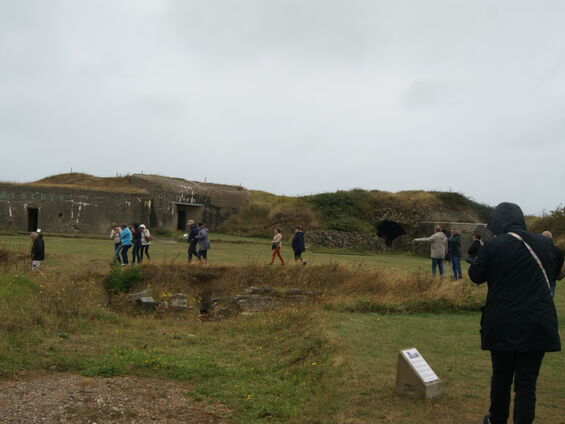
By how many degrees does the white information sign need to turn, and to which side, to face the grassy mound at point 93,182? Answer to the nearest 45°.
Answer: approximately 180°

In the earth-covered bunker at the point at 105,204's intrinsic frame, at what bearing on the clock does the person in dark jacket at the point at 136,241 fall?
The person in dark jacket is roughly at 12 o'clock from the earth-covered bunker.

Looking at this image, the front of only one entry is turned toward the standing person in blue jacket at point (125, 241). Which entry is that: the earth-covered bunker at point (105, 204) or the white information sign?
the earth-covered bunker

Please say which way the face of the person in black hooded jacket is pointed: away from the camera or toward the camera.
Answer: away from the camera

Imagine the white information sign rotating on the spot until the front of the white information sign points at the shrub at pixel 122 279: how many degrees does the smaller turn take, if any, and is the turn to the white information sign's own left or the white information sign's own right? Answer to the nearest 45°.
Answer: approximately 180°

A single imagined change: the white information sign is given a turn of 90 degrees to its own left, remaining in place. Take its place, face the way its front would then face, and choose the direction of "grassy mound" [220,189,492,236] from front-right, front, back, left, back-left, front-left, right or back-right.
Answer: front-left

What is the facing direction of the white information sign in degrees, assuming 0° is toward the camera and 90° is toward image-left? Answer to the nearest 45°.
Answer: approximately 315°

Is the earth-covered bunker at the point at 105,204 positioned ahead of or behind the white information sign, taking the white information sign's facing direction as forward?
behind

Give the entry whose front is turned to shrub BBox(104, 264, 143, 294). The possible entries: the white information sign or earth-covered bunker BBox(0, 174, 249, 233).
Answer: the earth-covered bunker

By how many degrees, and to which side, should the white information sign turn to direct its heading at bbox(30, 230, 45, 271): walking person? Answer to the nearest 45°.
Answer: approximately 180°

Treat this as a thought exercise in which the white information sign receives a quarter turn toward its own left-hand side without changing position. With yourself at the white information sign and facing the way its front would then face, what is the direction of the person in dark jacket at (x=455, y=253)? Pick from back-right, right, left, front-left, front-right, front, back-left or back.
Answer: front-left

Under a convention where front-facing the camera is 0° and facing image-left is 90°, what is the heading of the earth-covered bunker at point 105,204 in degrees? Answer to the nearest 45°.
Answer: approximately 0°
